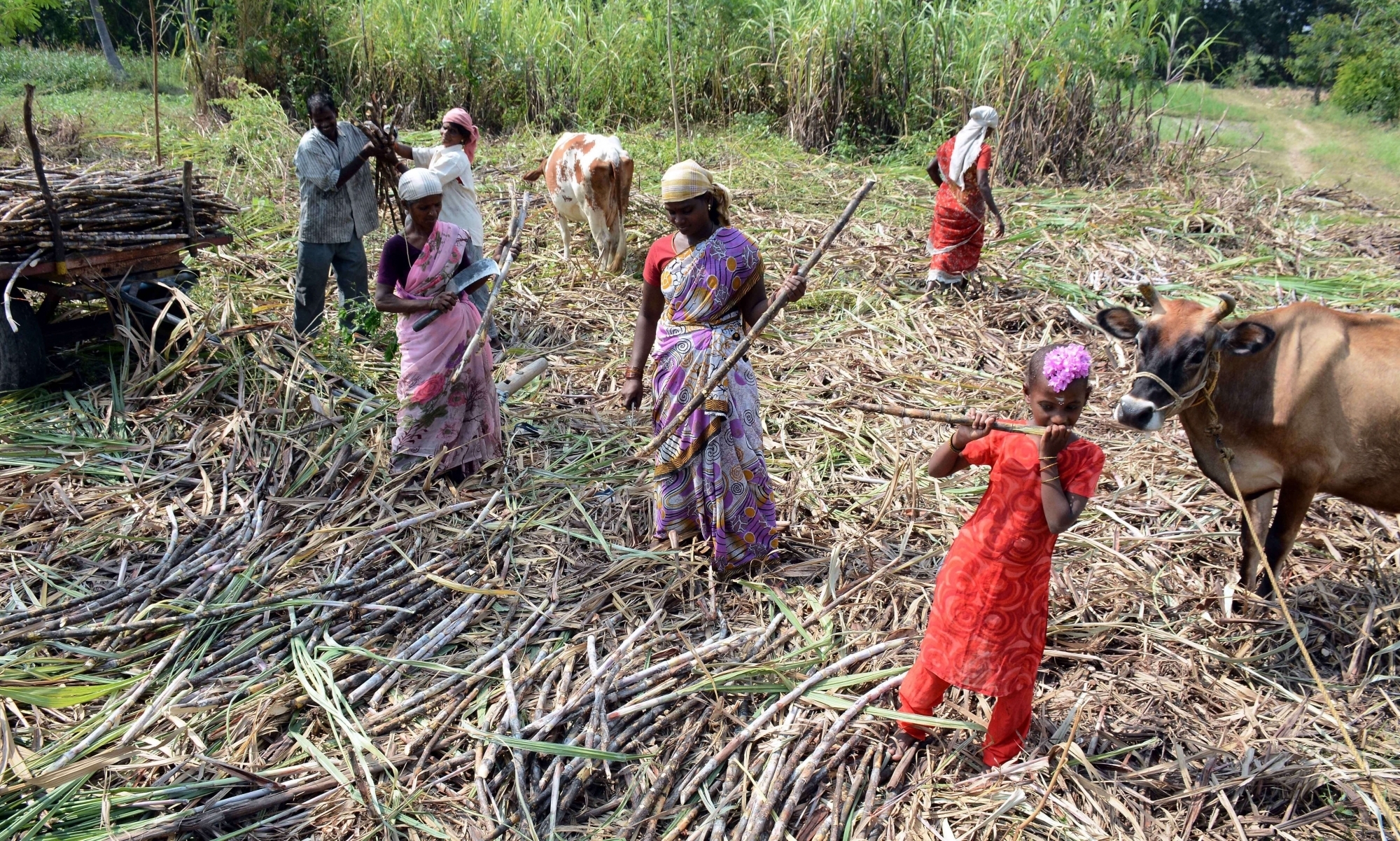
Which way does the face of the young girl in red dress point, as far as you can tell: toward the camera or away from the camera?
toward the camera

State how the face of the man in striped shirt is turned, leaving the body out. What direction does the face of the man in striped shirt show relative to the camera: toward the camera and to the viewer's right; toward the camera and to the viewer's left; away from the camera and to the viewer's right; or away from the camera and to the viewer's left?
toward the camera and to the viewer's right

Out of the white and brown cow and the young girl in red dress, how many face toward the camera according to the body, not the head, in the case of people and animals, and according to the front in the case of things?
1

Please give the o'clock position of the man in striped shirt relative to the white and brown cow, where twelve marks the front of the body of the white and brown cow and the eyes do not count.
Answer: The man in striped shirt is roughly at 9 o'clock from the white and brown cow.

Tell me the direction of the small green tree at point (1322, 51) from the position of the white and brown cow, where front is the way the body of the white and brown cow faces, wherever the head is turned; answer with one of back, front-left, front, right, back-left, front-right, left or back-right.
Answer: right

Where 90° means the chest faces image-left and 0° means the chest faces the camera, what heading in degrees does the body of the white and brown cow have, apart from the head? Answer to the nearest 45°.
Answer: approximately 135°

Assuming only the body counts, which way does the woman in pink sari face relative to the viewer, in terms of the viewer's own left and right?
facing the viewer and to the right of the viewer

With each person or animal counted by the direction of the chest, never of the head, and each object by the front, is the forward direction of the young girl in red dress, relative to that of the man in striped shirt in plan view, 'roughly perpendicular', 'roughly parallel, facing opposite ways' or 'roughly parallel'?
roughly perpendicular

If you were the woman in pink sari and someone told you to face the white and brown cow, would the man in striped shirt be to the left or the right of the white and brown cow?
left

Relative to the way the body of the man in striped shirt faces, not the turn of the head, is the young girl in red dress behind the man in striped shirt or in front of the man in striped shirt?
in front

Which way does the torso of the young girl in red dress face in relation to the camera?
toward the camera

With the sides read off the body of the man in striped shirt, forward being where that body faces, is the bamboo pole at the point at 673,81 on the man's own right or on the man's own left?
on the man's own left

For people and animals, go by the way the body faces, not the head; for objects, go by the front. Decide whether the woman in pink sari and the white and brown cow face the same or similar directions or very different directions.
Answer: very different directions

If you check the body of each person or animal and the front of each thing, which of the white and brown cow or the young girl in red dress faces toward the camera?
the young girl in red dress

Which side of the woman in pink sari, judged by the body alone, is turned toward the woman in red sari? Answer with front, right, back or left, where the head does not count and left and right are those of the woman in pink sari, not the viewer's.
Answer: left

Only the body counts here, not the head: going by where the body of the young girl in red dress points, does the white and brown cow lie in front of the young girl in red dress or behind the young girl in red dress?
behind
